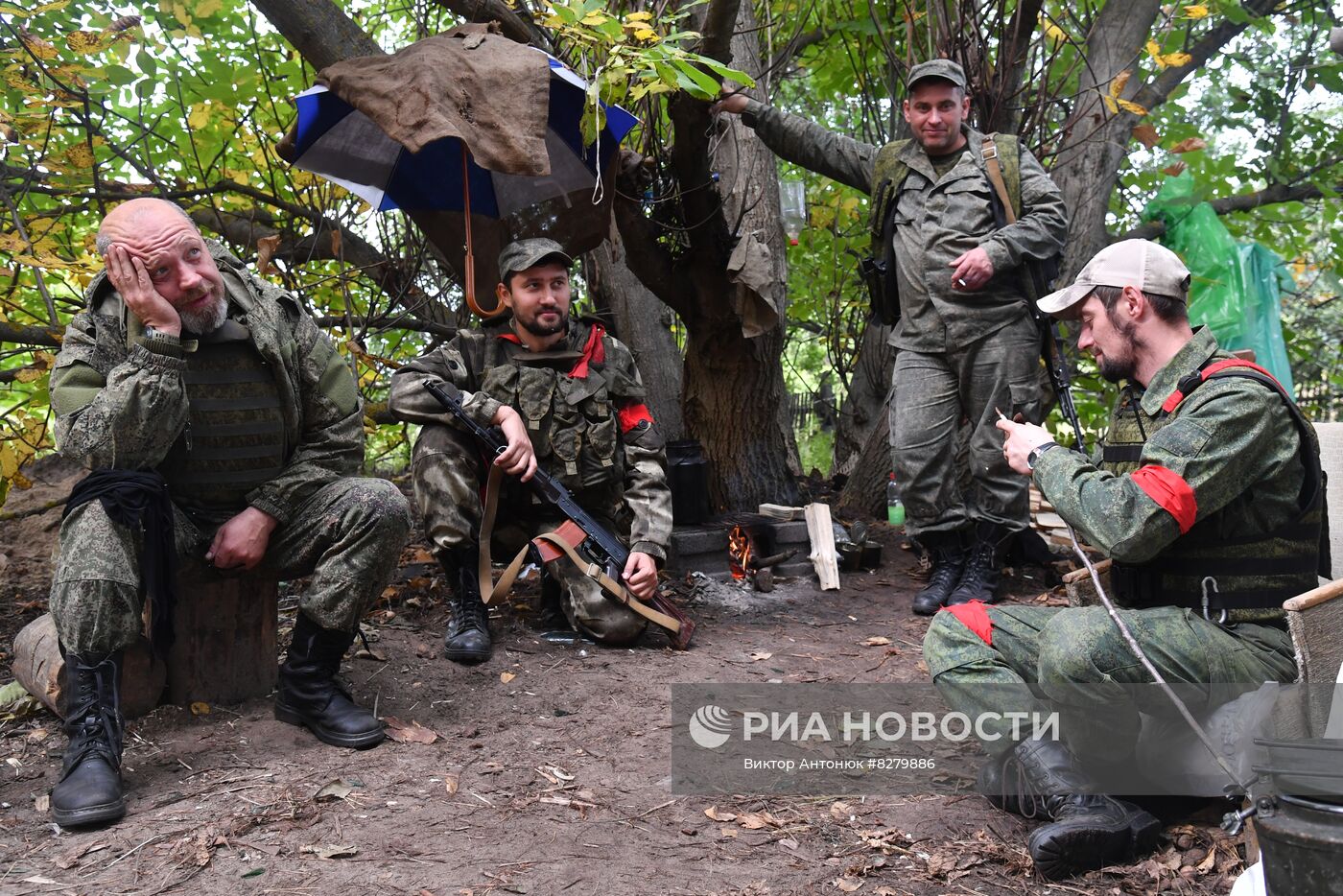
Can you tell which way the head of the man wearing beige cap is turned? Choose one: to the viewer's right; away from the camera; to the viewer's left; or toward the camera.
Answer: to the viewer's left

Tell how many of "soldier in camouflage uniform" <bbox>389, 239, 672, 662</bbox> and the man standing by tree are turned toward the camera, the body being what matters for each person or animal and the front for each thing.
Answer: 2

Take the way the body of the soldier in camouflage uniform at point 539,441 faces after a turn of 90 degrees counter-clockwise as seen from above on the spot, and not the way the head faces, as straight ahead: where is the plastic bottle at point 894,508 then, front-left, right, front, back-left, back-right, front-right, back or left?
front-left

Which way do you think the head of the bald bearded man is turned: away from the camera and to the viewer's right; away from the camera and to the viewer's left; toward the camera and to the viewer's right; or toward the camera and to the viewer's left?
toward the camera and to the viewer's right

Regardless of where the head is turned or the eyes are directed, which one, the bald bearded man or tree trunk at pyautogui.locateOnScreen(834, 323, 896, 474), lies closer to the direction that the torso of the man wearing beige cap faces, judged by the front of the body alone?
the bald bearded man

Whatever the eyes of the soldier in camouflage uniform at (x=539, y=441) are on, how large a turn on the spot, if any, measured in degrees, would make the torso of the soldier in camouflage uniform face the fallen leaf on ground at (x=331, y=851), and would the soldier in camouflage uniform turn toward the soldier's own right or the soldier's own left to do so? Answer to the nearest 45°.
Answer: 0° — they already face it

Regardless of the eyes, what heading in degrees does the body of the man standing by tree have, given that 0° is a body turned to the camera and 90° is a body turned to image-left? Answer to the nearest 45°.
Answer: approximately 0°

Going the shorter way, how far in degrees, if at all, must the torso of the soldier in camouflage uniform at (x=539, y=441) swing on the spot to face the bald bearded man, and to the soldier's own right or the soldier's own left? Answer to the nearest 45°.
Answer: approximately 45° to the soldier's own right

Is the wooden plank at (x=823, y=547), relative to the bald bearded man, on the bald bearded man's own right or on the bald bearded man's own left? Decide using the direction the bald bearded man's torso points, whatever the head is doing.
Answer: on the bald bearded man's own left

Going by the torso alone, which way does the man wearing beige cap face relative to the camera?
to the viewer's left
